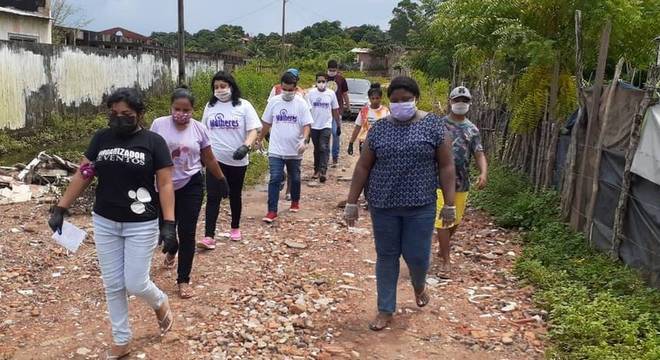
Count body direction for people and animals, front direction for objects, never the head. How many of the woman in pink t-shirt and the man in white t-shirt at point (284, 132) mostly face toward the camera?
2

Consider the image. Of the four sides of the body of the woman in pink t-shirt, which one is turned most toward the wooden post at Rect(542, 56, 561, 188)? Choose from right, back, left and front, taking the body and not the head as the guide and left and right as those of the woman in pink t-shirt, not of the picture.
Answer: left

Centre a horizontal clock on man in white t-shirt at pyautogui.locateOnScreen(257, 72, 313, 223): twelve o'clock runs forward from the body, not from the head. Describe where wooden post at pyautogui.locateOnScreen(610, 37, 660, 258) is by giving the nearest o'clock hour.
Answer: The wooden post is roughly at 10 o'clock from the man in white t-shirt.

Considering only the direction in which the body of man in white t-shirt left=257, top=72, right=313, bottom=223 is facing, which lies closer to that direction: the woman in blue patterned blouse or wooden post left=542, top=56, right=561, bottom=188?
the woman in blue patterned blouse

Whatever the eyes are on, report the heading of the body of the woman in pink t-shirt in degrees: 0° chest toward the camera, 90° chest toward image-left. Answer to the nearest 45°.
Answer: approximately 0°

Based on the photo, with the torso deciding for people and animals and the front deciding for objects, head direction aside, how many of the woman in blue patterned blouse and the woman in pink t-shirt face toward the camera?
2

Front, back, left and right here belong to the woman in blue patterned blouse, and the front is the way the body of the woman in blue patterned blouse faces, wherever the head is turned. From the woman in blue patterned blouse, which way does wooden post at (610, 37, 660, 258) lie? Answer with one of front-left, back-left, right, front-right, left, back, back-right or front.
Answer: back-left

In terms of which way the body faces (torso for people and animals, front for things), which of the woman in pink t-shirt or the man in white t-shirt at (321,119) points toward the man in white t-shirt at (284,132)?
the man in white t-shirt at (321,119)

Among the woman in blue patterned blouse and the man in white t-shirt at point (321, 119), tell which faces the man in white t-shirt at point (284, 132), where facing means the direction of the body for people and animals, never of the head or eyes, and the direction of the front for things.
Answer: the man in white t-shirt at point (321, 119)

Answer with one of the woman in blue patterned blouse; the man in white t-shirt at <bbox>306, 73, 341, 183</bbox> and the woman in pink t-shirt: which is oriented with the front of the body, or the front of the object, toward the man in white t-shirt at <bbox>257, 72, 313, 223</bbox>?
the man in white t-shirt at <bbox>306, 73, 341, 183</bbox>

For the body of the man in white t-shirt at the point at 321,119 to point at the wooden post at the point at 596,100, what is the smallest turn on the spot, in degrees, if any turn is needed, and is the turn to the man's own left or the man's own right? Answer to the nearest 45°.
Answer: approximately 45° to the man's own left
